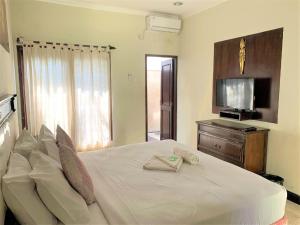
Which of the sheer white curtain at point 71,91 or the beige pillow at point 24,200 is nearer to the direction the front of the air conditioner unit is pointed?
the beige pillow

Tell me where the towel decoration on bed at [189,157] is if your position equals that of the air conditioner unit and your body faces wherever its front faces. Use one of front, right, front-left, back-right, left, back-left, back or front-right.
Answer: front

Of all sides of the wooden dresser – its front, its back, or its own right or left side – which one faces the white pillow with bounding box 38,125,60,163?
front

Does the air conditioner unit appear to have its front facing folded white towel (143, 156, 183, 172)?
yes

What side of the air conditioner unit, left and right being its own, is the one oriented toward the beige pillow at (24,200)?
front

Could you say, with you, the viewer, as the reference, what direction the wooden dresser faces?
facing the viewer and to the left of the viewer

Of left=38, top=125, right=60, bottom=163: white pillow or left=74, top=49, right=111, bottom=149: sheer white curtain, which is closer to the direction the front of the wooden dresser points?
the white pillow

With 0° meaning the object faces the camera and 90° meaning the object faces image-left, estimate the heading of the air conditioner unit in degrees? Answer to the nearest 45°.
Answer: approximately 0°

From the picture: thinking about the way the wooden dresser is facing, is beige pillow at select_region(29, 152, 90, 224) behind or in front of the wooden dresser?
in front

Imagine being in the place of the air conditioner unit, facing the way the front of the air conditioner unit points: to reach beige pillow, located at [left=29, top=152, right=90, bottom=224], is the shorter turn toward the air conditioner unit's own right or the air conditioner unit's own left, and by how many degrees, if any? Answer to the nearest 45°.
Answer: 0° — it already faces it

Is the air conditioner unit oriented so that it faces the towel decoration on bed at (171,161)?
yes

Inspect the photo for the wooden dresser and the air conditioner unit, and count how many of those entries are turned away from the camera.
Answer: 0

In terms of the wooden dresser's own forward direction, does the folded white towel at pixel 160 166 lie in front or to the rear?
in front

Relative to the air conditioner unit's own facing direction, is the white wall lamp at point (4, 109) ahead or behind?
ahead
